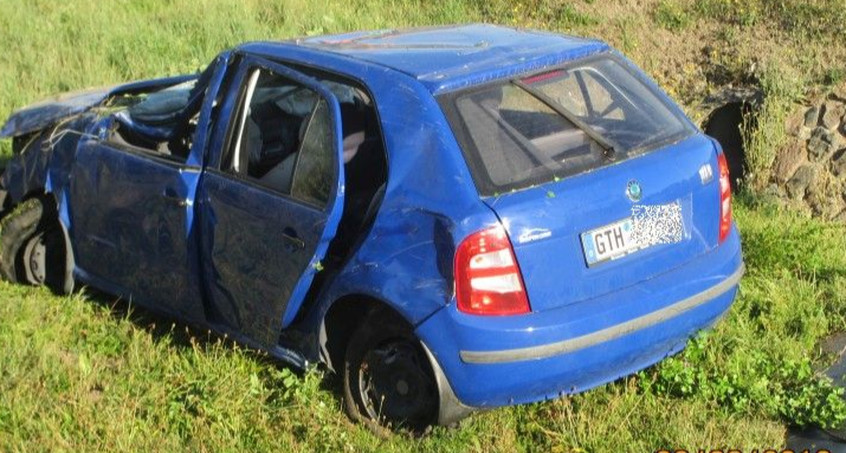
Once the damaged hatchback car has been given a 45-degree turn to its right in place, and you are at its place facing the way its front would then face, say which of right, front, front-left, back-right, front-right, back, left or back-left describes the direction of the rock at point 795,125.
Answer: front-right

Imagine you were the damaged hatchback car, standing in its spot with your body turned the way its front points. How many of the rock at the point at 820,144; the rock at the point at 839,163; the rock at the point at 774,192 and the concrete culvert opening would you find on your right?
4

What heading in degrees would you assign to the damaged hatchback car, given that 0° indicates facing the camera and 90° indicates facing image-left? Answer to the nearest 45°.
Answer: approximately 135°

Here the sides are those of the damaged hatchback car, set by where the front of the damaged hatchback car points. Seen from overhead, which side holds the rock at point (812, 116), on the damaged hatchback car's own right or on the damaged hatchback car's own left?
on the damaged hatchback car's own right

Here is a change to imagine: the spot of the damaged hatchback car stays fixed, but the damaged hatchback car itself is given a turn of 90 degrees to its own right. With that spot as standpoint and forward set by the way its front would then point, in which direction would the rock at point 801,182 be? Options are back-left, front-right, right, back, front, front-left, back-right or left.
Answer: front

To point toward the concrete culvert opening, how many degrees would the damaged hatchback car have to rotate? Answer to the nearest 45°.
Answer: approximately 90° to its right

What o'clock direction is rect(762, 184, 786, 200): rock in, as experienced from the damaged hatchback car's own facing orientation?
The rock is roughly at 3 o'clock from the damaged hatchback car.

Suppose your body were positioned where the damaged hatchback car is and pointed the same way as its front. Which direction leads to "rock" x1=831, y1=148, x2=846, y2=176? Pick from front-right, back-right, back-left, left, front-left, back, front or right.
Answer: right

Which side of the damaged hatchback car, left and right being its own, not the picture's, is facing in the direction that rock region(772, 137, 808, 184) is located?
right

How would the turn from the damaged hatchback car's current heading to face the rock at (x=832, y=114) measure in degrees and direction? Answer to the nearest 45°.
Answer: approximately 90° to its right
